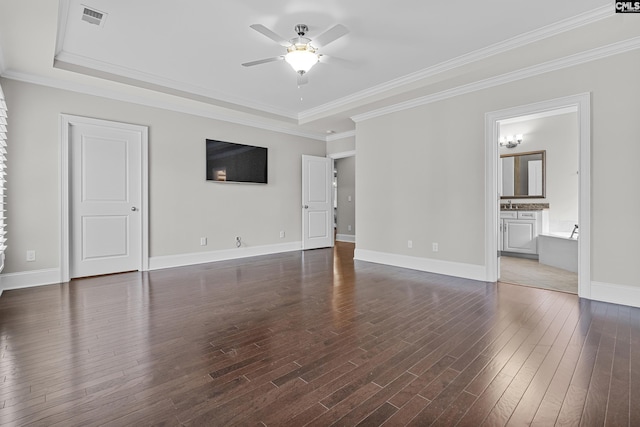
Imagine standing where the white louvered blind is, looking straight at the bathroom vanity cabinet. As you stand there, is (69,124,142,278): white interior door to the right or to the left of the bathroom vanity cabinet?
left

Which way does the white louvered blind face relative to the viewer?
to the viewer's right

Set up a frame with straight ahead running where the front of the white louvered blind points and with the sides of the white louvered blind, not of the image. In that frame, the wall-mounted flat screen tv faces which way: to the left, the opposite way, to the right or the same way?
to the right

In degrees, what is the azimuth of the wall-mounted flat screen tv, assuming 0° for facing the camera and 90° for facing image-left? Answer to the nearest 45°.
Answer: approximately 315°

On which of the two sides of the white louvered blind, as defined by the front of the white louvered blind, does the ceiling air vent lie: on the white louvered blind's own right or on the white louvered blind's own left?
on the white louvered blind's own right

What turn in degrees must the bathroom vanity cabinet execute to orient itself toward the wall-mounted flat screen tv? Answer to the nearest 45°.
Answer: approximately 45° to its right

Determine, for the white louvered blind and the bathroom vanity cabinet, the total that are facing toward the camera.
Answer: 1

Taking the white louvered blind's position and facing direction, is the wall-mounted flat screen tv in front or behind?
in front

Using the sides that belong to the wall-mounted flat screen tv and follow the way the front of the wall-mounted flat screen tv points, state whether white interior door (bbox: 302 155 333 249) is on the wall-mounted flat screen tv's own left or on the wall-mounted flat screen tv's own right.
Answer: on the wall-mounted flat screen tv's own left

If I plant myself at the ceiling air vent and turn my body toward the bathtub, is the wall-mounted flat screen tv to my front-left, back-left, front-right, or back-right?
front-left

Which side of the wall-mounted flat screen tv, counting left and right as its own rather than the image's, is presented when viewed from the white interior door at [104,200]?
right

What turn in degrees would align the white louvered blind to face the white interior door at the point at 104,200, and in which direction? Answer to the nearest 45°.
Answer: approximately 45° to its left

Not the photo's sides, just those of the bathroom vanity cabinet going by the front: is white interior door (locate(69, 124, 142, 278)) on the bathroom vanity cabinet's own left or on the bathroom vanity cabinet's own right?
on the bathroom vanity cabinet's own right

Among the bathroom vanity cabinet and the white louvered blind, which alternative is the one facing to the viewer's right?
the white louvered blind

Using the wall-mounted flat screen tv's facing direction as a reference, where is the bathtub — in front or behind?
in front

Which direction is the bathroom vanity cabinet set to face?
toward the camera
